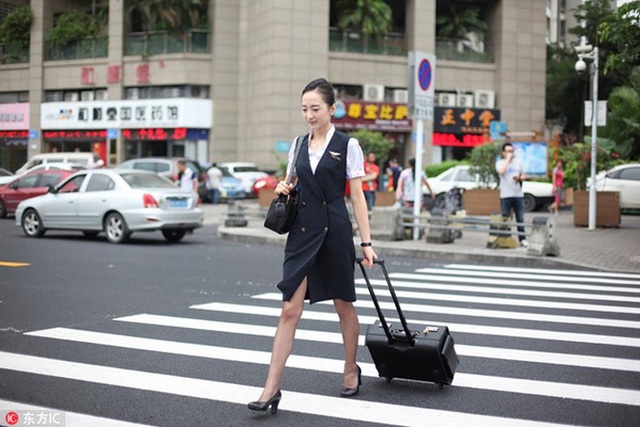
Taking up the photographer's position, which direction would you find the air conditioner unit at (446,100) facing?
facing the viewer

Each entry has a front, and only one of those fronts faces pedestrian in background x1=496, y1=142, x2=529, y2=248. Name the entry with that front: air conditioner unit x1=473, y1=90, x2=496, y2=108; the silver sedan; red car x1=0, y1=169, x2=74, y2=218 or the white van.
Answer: the air conditioner unit

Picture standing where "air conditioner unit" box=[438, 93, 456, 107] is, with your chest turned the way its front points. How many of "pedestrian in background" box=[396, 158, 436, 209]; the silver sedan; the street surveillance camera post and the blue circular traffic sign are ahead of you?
4

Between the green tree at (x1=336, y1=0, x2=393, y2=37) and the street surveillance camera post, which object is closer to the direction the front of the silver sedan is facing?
the green tree

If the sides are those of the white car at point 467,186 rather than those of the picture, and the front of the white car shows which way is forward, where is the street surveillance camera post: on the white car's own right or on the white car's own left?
on the white car's own right

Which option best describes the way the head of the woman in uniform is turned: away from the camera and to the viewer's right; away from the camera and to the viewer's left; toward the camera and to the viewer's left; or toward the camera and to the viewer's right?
toward the camera and to the viewer's left

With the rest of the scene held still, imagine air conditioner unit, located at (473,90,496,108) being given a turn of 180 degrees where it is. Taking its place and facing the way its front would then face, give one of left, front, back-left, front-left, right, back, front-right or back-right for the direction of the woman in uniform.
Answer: back

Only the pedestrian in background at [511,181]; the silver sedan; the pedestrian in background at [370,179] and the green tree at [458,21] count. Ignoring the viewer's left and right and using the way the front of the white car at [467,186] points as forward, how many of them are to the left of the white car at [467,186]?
1

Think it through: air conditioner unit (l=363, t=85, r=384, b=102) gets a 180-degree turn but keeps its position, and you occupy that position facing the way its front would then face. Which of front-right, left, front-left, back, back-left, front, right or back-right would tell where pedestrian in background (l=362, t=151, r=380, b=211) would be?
back

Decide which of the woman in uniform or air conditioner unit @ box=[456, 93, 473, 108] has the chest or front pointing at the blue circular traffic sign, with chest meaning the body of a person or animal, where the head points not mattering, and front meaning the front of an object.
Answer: the air conditioner unit

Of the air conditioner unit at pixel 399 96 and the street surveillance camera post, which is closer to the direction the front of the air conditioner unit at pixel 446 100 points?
the street surveillance camera post

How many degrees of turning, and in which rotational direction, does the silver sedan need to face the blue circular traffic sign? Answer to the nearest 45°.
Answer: approximately 135° to its right

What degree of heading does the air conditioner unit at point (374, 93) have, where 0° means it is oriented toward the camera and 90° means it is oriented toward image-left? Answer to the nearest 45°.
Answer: approximately 0°

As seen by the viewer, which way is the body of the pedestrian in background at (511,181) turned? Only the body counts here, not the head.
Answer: toward the camera
